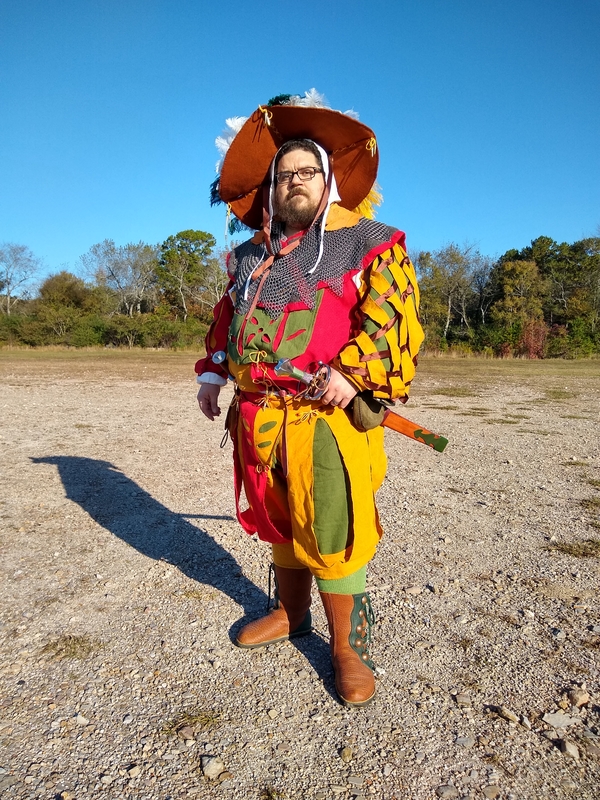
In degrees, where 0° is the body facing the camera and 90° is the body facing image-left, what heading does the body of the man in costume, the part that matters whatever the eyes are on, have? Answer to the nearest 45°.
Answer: approximately 45°

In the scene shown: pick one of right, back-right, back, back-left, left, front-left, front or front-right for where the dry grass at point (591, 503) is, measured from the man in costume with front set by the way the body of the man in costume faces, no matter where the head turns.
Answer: back

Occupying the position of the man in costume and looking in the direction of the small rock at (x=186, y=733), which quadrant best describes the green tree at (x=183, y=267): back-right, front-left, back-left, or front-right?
back-right

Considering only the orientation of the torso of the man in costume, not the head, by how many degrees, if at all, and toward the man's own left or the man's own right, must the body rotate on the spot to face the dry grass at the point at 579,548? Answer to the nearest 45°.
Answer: approximately 180°
